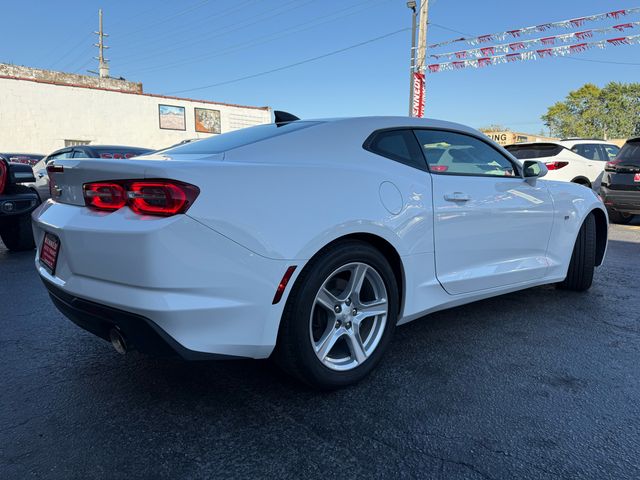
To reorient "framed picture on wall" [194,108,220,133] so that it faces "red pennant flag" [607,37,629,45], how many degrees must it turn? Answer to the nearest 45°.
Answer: approximately 45° to its left

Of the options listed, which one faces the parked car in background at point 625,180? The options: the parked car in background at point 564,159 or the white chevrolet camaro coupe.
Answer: the white chevrolet camaro coupe

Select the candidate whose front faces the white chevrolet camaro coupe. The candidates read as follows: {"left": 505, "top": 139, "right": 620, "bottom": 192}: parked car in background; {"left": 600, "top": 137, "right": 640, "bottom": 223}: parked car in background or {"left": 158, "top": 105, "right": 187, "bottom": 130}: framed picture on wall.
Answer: the framed picture on wall

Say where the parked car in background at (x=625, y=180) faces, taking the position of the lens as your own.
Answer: facing away from the viewer and to the right of the viewer

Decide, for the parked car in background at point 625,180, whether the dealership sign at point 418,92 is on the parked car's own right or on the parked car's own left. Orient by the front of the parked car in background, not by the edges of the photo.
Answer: on the parked car's own left

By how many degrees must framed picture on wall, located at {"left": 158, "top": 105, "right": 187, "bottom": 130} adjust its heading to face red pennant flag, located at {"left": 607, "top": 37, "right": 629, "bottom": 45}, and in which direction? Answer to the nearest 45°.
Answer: approximately 45° to its left

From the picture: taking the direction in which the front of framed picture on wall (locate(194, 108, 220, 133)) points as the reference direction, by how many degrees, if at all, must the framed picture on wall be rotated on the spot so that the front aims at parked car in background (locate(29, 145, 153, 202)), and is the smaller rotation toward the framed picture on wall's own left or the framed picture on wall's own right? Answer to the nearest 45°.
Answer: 0° — it already faces it

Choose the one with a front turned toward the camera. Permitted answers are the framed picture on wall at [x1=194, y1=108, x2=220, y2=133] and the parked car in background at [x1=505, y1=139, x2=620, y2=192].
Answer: the framed picture on wall

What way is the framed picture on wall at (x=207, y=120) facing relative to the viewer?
toward the camera

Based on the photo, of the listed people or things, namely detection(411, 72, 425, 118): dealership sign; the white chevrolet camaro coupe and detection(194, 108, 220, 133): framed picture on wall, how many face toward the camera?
2

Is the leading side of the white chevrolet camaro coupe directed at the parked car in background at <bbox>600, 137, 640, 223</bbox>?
yes

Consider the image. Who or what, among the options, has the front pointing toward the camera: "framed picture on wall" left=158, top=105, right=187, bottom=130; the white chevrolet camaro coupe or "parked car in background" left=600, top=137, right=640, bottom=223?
the framed picture on wall

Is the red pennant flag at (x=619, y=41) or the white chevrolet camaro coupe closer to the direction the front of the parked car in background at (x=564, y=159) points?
the red pennant flag

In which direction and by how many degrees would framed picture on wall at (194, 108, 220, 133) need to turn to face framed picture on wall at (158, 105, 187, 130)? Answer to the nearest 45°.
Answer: approximately 45° to its right

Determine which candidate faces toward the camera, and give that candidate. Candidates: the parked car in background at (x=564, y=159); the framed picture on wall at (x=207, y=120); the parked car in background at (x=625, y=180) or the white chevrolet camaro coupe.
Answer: the framed picture on wall

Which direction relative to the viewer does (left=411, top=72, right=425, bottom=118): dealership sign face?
toward the camera
